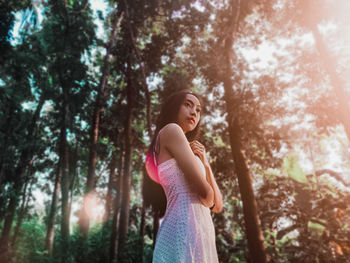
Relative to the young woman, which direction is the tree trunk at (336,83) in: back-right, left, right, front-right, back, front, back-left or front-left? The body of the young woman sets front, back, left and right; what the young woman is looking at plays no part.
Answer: front-left

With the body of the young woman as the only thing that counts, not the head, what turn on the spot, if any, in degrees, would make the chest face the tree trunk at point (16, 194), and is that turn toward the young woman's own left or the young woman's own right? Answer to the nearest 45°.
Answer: approximately 135° to the young woman's own left

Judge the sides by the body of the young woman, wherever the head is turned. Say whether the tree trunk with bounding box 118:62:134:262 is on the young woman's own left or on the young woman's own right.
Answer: on the young woman's own left

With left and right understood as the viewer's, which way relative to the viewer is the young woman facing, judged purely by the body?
facing to the right of the viewer

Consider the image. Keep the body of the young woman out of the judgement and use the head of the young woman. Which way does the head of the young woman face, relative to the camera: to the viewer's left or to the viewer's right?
to the viewer's right
